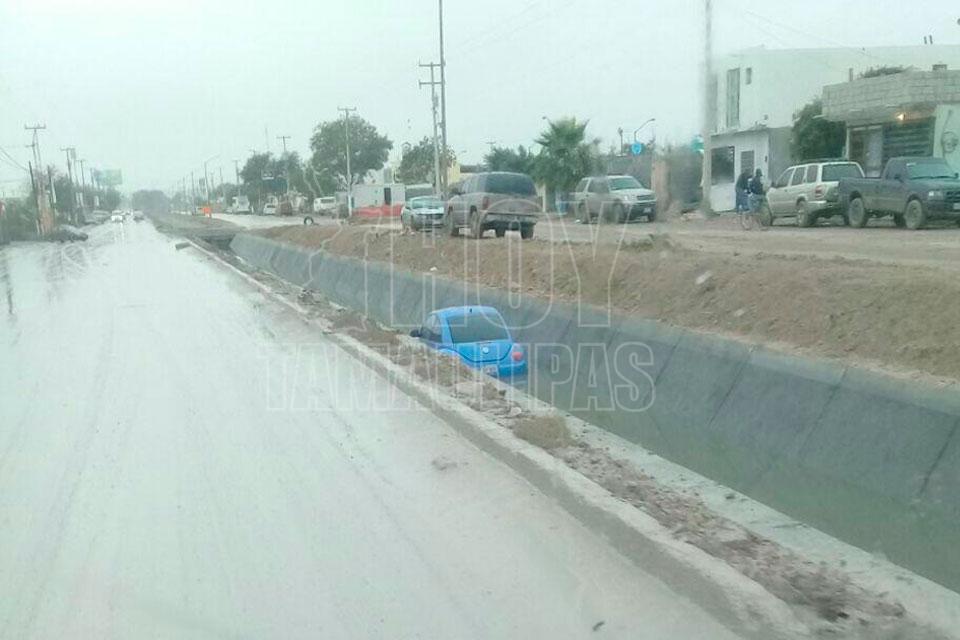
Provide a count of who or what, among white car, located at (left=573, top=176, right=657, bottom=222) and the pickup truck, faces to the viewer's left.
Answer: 0

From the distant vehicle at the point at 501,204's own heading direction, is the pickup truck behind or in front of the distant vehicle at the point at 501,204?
behind

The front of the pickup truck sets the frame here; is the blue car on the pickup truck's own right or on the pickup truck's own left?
on the pickup truck's own right

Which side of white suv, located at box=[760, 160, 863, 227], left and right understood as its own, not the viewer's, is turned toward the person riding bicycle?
front

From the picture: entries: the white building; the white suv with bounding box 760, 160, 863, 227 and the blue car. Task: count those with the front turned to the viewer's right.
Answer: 0

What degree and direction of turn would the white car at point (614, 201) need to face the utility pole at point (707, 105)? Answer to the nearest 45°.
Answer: approximately 45° to its left

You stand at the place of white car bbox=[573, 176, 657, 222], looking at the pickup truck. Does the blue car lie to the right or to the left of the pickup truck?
right

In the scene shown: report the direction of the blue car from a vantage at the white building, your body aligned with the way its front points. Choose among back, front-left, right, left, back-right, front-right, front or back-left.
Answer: front-left

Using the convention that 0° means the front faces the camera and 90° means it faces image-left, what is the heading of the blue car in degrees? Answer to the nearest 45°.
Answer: approximately 135°

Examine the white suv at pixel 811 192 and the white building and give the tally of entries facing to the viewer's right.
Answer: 0

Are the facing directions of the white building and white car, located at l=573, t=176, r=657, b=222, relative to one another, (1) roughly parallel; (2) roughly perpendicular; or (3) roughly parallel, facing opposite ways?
roughly perpendicular

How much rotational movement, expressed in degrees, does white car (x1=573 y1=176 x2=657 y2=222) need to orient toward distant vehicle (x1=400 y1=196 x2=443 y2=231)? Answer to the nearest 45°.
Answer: approximately 135° to its right

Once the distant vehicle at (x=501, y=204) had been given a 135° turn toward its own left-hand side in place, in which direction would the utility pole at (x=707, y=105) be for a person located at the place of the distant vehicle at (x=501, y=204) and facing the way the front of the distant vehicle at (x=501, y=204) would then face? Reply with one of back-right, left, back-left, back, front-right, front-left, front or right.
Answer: back-left
